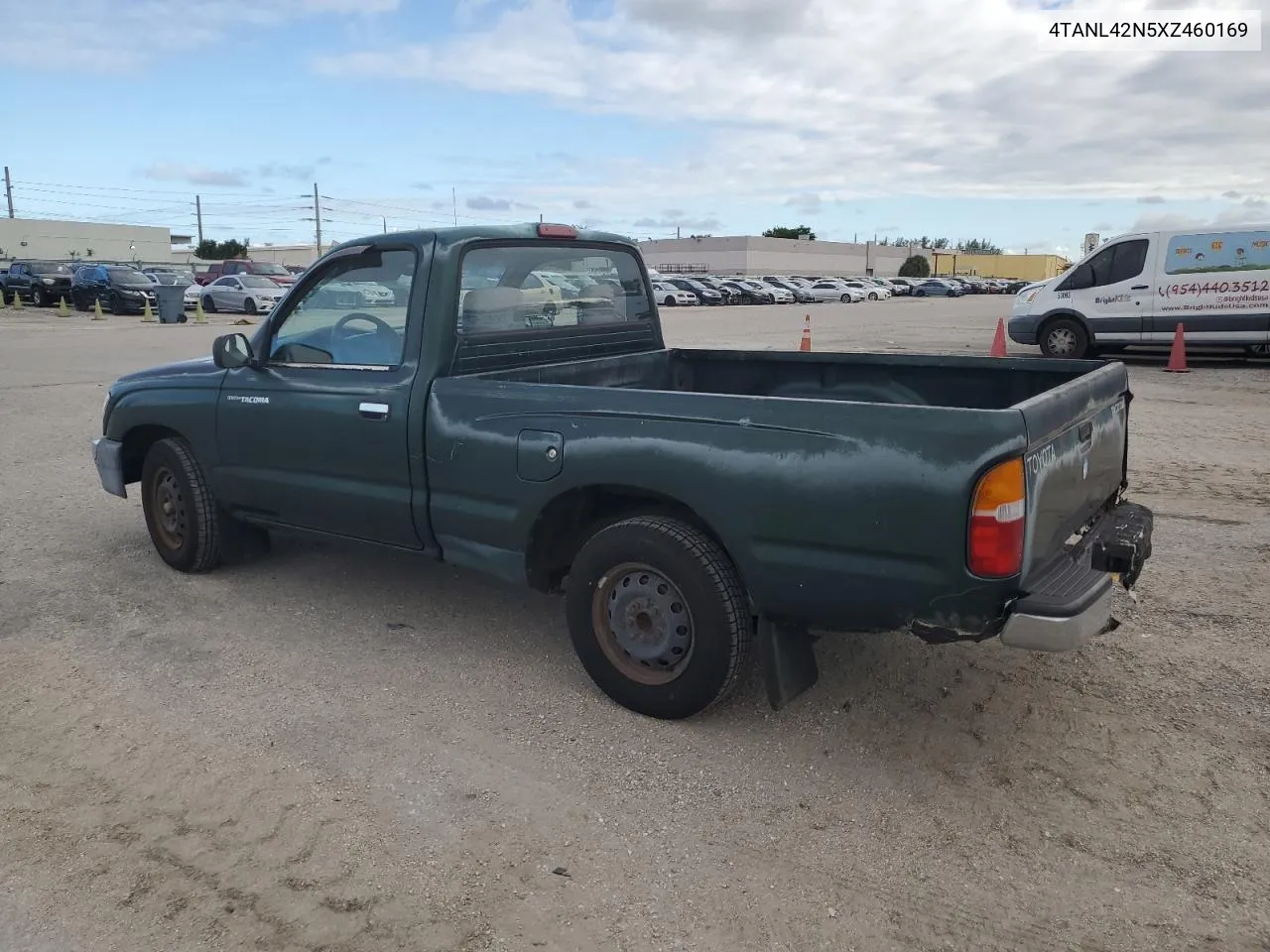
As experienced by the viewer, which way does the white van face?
facing to the left of the viewer

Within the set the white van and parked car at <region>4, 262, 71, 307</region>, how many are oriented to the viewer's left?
1

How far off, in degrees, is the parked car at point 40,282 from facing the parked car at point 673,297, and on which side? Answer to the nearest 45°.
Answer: approximately 45° to its left

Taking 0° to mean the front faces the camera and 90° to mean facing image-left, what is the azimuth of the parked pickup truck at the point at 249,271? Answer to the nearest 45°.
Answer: approximately 315°

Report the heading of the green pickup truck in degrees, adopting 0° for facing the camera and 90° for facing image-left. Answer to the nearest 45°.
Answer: approximately 135°

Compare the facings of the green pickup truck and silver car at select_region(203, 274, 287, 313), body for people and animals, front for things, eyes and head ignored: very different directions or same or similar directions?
very different directions

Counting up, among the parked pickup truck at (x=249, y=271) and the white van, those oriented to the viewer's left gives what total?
1
